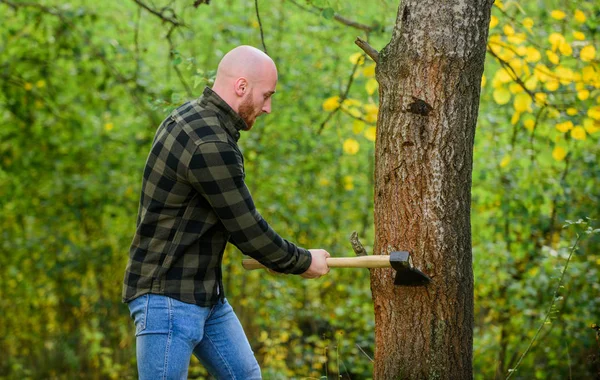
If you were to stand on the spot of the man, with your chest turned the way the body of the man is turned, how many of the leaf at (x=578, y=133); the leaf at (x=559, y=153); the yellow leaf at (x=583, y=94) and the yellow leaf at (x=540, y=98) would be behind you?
0

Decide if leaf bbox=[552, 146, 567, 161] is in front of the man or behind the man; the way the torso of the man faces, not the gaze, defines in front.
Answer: in front

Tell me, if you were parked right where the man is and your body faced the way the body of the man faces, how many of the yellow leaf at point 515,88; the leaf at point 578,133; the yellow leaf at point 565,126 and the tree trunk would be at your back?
0

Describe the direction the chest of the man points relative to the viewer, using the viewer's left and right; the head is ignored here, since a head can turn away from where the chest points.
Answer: facing to the right of the viewer

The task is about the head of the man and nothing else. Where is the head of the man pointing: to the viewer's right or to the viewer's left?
to the viewer's right

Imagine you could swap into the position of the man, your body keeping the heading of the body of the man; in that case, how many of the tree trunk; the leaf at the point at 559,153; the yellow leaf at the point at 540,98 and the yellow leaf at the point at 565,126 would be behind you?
0

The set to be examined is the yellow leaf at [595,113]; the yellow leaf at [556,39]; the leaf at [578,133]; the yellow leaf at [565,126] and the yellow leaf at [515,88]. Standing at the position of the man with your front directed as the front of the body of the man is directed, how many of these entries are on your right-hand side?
0

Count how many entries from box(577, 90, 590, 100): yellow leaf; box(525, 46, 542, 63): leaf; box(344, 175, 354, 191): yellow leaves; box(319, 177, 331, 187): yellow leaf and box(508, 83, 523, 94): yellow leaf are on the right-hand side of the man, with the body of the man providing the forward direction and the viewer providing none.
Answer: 0

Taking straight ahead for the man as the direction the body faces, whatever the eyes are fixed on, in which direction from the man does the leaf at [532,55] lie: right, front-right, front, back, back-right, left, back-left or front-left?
front-left

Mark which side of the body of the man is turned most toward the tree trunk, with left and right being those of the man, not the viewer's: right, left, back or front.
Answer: front

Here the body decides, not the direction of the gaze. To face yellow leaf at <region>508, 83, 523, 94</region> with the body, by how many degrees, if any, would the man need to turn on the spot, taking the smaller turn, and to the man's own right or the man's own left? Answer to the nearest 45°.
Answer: approximately 45° to the man's own left

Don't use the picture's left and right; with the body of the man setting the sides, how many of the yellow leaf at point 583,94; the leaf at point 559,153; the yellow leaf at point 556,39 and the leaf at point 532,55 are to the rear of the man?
0
